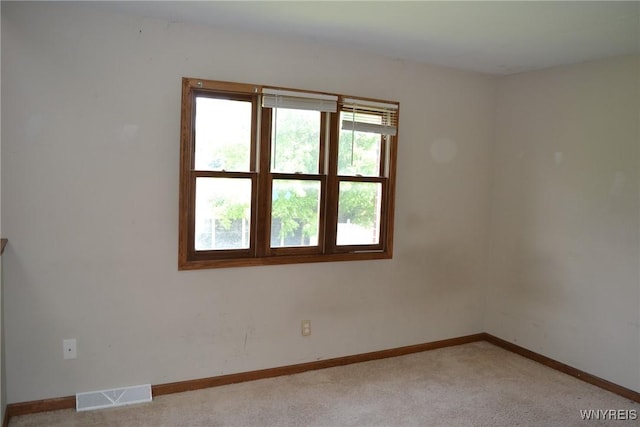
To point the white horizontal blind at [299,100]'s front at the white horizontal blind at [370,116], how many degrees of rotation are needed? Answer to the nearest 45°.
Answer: approximately 135° to its left

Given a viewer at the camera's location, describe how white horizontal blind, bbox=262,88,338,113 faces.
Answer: facing the viewer
